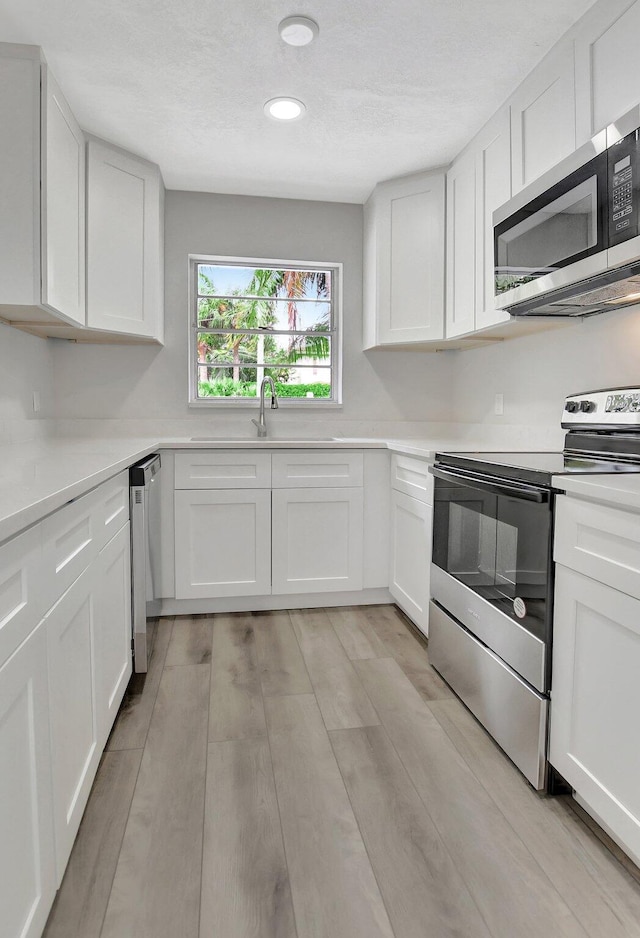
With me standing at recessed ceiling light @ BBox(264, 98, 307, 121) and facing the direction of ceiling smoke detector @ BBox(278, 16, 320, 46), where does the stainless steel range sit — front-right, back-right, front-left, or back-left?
front-left

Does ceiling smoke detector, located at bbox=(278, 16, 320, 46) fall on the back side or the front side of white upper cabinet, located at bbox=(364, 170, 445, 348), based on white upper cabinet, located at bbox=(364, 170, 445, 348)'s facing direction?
on the front side

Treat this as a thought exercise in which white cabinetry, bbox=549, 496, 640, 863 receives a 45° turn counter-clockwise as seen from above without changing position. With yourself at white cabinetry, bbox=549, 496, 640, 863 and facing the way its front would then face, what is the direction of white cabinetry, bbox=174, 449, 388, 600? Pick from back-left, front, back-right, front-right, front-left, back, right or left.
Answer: back-right

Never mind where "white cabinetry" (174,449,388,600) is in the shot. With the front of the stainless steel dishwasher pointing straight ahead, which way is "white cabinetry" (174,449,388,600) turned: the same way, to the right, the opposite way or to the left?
to the right

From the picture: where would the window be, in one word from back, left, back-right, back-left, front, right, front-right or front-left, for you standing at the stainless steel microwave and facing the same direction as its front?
right

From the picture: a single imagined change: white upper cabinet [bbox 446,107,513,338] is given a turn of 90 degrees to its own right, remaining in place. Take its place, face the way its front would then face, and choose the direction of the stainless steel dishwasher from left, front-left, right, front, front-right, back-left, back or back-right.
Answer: back-left

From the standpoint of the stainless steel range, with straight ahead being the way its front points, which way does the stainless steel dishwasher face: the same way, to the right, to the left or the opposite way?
the opposite way

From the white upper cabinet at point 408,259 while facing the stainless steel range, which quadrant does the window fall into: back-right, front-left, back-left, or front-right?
back-right

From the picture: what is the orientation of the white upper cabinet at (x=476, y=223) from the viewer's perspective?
to the viewer's left

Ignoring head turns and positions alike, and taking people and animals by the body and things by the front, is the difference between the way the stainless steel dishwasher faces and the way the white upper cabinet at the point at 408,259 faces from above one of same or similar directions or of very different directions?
very different directions

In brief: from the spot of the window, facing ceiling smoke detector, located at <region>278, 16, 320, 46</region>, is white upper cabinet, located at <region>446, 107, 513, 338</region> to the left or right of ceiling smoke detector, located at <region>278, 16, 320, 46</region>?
left

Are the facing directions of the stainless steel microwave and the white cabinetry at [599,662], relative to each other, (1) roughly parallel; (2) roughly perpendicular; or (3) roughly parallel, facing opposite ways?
roughly parallel

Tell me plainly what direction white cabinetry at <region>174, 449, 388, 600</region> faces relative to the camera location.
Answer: facing the viewer

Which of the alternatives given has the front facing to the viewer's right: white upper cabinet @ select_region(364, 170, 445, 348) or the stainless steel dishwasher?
the stainless steel dishwasher
